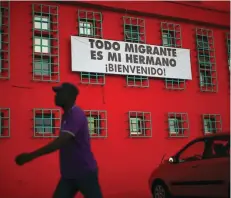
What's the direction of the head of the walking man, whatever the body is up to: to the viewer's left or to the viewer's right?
to the viewer's left

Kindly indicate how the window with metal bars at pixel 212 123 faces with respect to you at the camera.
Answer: facing the viewer

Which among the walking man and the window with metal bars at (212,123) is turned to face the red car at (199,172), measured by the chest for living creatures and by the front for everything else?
the window with metal bars

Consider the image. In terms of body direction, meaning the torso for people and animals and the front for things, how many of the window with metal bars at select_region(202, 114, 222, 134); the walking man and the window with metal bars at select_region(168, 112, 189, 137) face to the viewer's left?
1

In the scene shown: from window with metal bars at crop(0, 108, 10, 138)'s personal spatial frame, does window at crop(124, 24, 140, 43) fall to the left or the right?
on its left

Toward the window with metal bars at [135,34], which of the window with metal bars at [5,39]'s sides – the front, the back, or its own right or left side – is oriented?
left

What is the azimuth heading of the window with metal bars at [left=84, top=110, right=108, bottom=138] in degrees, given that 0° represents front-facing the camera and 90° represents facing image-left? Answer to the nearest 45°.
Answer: approximately 0°

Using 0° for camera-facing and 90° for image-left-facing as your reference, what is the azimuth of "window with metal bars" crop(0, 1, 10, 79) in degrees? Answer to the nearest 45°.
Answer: approximately 0°

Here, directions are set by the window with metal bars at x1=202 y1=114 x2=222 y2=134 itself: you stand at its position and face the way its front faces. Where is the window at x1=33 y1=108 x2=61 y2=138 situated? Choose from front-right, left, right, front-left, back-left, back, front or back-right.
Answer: front-right

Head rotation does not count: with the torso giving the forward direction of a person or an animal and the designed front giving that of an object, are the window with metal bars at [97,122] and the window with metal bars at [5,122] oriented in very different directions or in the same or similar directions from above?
same or similar directions

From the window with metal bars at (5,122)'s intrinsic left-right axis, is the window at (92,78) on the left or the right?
on its left

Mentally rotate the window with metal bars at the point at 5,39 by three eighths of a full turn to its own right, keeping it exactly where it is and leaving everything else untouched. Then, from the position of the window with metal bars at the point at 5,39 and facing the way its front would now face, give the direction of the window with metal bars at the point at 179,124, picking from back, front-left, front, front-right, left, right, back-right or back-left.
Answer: back-right
